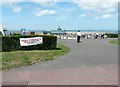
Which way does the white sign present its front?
toward the camera
